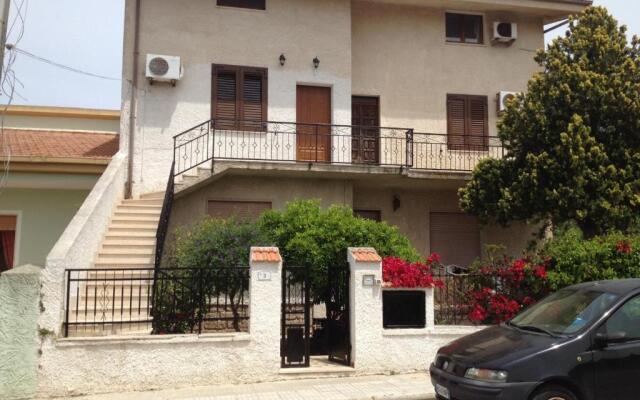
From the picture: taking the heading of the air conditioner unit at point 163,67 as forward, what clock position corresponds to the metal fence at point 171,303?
The metal fence is roughly at 12 o'clock from the air conditioner unit.

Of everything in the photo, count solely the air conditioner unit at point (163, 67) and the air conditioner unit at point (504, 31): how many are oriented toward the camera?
2

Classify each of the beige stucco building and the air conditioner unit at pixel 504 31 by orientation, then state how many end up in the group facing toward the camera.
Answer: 2

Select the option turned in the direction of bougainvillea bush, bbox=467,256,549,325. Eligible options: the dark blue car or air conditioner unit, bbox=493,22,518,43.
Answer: the air conditioner unit

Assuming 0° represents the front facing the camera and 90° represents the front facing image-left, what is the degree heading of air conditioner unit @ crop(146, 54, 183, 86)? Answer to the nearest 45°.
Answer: approximately 0°

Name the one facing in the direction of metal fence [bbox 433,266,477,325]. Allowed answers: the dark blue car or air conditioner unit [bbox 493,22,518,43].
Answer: the air conditioner unit

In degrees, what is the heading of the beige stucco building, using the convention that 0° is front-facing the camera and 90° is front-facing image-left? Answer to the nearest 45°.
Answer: approximately 0°

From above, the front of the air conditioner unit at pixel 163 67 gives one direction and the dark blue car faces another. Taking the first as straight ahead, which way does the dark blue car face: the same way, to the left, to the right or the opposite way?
to the right
